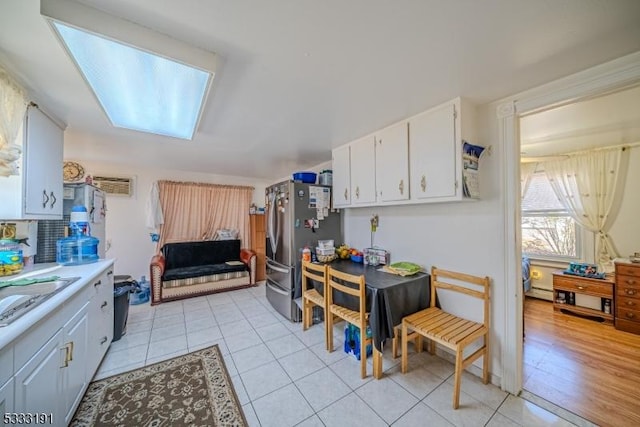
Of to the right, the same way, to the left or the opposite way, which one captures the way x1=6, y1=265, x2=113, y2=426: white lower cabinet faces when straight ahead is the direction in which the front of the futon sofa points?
to the left

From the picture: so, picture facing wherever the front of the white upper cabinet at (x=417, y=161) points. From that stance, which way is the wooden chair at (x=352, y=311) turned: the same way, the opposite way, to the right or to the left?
the opposite way

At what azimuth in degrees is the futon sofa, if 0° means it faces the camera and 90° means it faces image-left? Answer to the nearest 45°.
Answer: approximately 315°

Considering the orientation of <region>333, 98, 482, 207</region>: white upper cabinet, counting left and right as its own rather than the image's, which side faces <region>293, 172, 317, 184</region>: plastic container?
right

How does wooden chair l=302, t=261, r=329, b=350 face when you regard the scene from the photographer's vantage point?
facing away from the viewer and to the right of the viewer

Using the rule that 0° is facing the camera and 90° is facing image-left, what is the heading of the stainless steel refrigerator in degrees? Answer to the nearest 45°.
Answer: approximately 45°

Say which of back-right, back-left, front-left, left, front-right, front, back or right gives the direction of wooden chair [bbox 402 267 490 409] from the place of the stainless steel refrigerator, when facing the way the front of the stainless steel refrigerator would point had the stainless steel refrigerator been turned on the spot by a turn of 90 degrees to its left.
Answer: front

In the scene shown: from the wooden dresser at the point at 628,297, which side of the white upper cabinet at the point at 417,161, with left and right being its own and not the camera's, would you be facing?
back

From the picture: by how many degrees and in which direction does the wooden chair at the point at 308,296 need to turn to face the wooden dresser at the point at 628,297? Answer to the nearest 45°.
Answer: approximately 45° to its right

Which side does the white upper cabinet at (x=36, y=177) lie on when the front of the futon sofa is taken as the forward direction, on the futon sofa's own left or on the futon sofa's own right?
on the futon sofa's own right

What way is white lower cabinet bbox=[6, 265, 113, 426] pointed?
to the viewer's right

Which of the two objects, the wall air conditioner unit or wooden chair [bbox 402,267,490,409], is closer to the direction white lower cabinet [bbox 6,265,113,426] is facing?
the wooden chair

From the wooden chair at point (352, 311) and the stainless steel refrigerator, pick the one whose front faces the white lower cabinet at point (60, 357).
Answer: the stainless steel refrigerator
